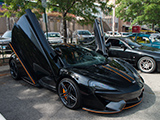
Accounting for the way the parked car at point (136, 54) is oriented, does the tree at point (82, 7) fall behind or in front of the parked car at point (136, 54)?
behind

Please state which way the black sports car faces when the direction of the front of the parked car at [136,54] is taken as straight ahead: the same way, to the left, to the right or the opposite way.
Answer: the same way

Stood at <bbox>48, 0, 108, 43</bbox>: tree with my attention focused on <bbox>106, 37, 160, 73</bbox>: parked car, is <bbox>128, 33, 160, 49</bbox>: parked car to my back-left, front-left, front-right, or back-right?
front-left

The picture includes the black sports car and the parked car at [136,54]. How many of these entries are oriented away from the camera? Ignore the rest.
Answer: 0

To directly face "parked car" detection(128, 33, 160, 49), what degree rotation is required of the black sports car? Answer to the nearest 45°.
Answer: approximately 90° to its left

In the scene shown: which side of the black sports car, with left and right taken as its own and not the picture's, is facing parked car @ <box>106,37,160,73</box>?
left

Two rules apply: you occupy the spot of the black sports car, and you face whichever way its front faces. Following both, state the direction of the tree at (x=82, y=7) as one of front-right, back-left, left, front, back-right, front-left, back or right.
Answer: back-left

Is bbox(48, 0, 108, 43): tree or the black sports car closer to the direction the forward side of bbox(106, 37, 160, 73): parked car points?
the black sports car

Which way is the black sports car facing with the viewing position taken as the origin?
facing the viewer and to the right of the viewer
